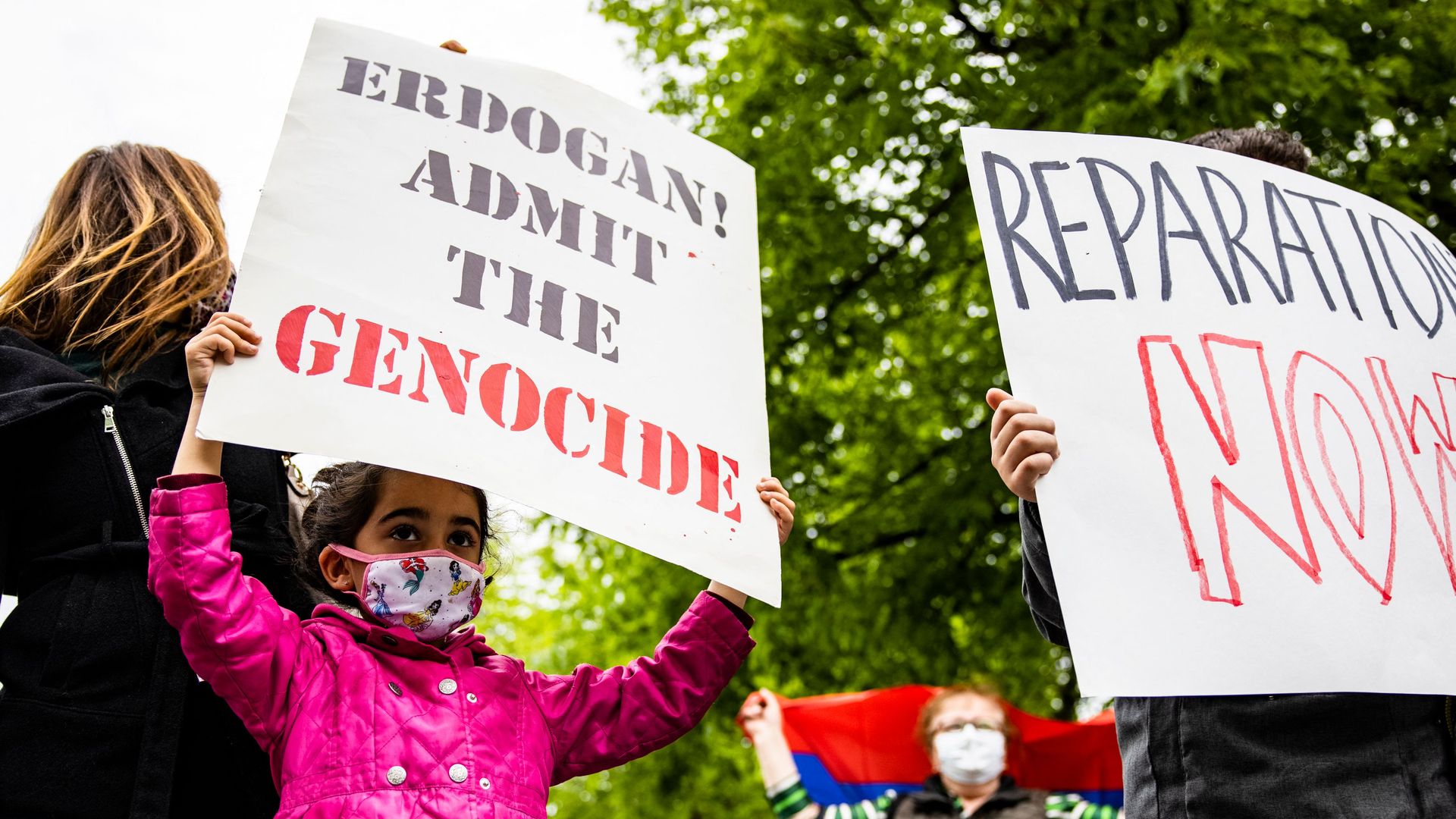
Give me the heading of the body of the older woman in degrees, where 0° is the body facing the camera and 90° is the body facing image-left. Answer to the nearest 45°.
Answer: approximately 0°

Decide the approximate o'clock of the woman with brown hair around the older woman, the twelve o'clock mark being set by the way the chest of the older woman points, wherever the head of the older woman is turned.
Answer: The woman with brown hair is roughly at 1 o'clock from the older woman.
